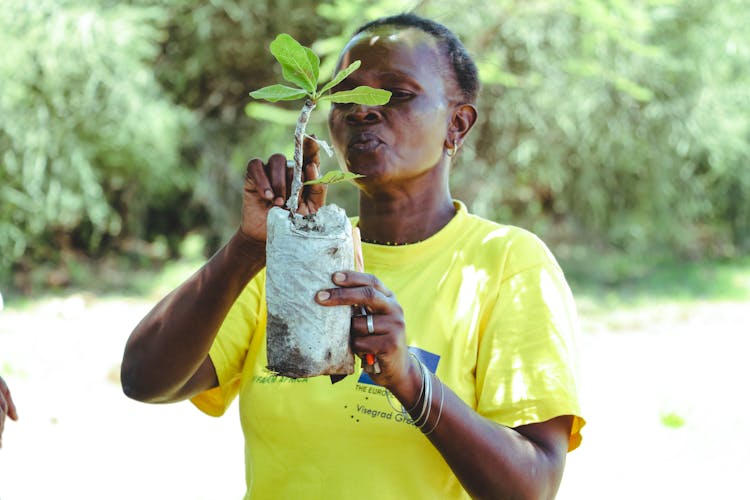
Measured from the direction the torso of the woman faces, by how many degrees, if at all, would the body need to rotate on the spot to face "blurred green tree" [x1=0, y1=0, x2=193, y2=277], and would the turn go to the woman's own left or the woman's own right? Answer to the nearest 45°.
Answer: approximately 135° to the woman's own right

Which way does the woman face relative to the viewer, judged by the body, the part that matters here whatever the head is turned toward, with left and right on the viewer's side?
facing the viewer and to the left of the viewer

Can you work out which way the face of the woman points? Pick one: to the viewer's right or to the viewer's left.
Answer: to the viewer's left
